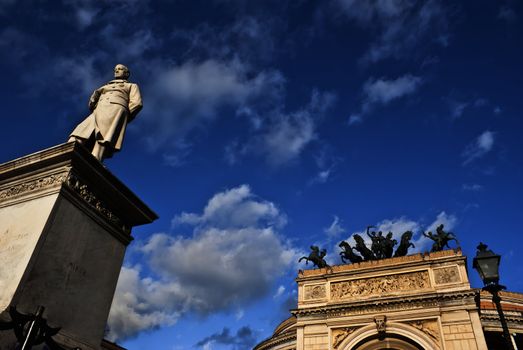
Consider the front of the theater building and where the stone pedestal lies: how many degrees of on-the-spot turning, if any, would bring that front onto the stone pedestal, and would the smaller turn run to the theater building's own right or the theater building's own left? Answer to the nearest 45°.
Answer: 0° — it already faces it

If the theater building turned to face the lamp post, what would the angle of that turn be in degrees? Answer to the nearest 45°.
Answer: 0° — it already faces it

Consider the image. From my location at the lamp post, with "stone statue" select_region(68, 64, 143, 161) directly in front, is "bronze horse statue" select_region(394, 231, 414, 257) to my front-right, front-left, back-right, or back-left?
back-right

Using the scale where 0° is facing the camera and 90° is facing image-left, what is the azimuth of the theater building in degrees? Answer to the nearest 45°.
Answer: approximately 0°
